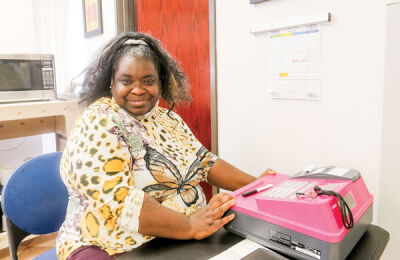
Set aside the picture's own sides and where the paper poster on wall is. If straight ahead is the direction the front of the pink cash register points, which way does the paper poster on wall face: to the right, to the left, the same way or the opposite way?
to the left

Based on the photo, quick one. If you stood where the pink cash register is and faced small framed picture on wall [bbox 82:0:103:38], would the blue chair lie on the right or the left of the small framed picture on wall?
left

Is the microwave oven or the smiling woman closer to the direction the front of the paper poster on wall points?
the smiling woman

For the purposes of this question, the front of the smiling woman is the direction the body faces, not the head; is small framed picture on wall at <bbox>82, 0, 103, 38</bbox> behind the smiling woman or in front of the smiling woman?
behind

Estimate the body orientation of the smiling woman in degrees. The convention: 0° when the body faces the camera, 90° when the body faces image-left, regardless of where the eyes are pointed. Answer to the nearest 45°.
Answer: approximately 315°

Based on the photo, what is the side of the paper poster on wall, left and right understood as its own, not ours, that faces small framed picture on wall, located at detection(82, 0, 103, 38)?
right
